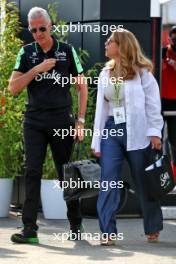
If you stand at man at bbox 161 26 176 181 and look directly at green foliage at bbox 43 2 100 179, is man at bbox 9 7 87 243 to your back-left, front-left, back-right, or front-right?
front-left

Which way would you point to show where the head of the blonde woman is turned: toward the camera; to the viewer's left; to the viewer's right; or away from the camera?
to the viewer's left

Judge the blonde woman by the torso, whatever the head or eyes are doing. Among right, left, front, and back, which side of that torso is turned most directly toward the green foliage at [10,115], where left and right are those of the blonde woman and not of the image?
right

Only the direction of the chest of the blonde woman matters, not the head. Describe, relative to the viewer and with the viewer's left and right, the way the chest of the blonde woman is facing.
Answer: facing the viewer and to the left of the viewer

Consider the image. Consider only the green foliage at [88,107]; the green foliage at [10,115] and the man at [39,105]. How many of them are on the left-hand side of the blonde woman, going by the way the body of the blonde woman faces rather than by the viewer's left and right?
0

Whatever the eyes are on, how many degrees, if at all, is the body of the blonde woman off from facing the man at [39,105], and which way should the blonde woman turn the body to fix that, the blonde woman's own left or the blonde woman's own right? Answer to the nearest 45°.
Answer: approximately 45° to the blonde woman's own right

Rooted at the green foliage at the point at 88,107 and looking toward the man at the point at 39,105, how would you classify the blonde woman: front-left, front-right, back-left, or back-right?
front-left

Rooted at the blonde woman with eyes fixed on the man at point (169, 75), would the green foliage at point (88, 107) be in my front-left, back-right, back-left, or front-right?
front-left

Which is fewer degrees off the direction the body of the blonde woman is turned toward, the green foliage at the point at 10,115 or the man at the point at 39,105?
the man

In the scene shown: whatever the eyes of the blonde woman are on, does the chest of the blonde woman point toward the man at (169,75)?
no

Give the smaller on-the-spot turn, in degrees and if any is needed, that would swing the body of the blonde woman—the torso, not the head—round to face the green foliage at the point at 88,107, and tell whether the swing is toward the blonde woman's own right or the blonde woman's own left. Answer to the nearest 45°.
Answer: approximately 135° to the blonde woman's own right

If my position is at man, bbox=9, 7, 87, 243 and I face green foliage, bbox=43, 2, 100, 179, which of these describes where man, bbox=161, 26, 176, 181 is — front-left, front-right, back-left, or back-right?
front-right
